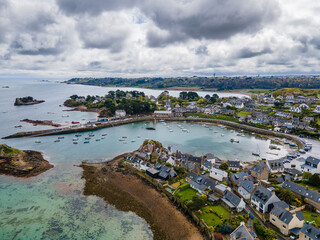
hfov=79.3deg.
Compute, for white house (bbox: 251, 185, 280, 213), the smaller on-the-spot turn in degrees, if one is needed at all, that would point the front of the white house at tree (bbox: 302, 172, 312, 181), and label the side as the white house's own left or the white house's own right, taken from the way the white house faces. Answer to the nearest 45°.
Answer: approximately 180°

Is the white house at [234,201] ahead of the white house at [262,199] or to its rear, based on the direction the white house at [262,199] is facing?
ahead

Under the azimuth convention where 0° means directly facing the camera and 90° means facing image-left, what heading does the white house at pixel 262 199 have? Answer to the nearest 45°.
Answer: approximately 45°

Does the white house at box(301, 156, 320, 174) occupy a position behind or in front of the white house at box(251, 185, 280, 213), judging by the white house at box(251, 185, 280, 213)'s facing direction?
behind

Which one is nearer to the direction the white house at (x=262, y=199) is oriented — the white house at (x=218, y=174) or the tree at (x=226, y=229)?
the tree

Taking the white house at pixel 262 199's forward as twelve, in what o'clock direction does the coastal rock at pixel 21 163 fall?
The coastal rock is roughly at 1 o'clock from the white house.

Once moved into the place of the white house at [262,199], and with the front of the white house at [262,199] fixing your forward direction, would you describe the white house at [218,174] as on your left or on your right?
on your right

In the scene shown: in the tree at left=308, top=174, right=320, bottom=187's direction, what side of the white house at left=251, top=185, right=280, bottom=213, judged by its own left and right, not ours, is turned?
back

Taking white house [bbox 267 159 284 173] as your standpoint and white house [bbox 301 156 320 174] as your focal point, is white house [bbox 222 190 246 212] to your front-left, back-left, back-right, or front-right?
back-right
